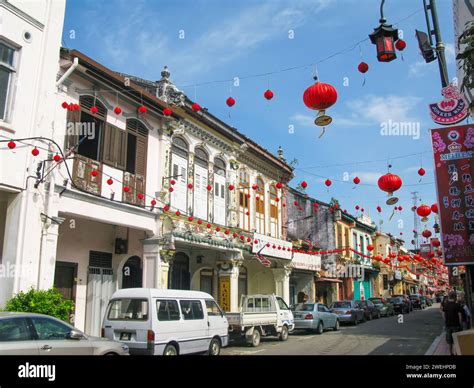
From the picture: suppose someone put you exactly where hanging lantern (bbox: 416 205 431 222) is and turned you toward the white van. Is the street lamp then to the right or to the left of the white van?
left

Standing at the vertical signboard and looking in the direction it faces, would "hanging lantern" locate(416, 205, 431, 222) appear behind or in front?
behind

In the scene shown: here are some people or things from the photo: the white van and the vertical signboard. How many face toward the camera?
1

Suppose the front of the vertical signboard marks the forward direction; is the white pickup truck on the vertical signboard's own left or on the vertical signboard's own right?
on the vertical signboard's own right
